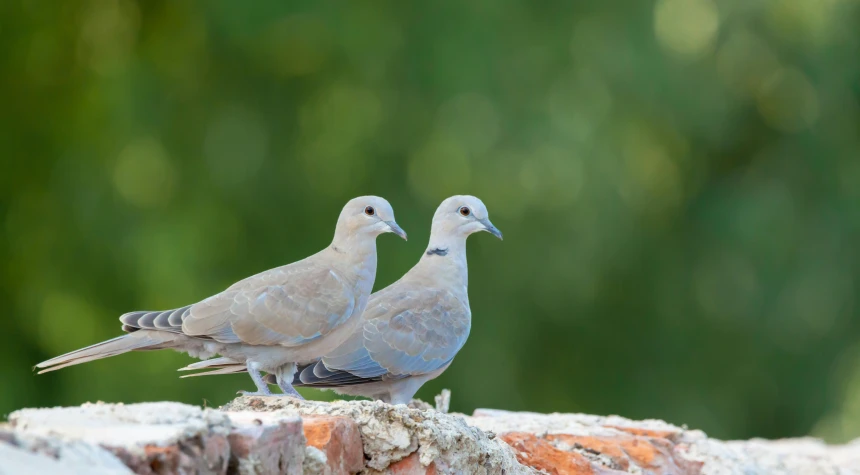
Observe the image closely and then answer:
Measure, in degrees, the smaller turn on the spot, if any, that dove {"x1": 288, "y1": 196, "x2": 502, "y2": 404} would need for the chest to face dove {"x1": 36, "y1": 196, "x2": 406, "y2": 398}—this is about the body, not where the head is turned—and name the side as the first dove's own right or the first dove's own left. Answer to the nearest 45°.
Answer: approximately 135° to the first dove's own right

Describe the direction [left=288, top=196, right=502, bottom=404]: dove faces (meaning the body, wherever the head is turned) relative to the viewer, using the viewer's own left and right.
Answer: facing to the right of the viewer

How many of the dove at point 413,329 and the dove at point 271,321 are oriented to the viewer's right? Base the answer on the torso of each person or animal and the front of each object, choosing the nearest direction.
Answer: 2

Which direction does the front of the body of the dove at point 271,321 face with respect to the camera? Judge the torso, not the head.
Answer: to the viewer's right
